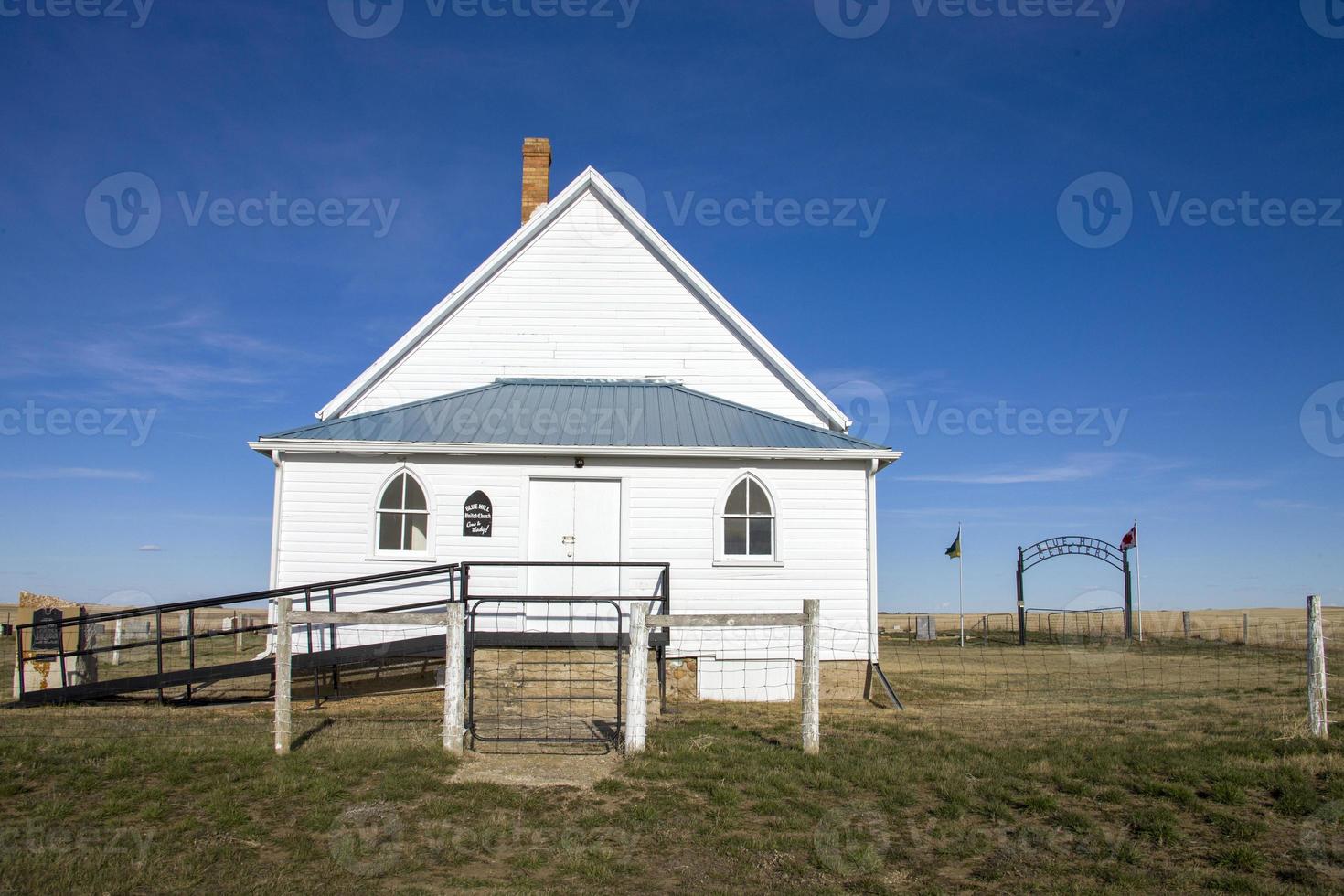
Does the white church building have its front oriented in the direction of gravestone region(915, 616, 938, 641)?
no

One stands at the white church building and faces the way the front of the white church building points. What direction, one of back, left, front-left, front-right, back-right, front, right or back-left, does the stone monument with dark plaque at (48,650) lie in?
right

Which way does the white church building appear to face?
toward the camera

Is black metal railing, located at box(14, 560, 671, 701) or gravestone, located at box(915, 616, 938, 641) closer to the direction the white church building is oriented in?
the black metal railing
